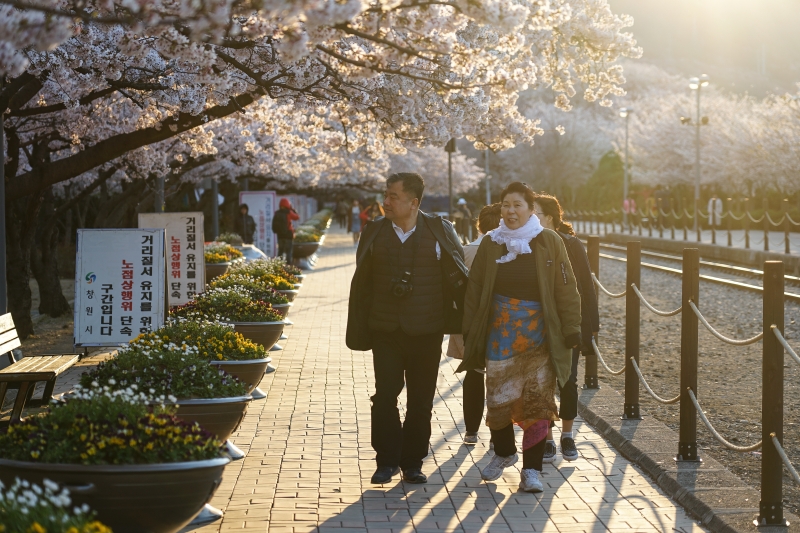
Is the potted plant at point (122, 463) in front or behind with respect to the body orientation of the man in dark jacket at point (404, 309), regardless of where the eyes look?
in front

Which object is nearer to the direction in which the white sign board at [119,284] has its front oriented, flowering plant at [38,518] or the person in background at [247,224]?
the flowering plant

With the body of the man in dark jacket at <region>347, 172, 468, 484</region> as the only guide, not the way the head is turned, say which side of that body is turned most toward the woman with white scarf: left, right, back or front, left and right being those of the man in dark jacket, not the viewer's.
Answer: left

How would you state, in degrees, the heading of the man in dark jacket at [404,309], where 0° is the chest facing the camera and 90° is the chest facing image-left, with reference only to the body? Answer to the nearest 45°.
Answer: approximately 0°

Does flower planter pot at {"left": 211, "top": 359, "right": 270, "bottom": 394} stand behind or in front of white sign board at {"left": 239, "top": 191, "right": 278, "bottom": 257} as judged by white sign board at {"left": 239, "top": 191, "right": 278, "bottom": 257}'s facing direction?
in front

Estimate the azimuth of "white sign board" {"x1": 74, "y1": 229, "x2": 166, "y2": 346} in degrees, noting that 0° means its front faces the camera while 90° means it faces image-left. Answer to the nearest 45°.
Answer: approximately 0°
